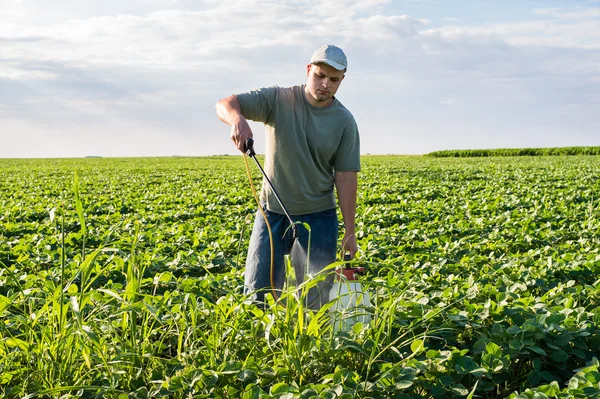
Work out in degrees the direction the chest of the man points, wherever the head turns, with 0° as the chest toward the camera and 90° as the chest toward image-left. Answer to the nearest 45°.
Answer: approximately 0°
